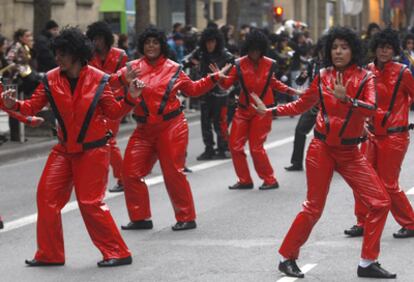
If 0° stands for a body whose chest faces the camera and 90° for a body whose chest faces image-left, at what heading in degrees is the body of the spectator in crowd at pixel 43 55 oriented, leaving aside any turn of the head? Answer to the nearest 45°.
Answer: approximately 270°

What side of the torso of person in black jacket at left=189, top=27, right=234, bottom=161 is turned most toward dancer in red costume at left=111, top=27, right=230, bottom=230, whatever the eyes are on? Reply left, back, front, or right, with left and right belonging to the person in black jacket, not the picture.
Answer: front

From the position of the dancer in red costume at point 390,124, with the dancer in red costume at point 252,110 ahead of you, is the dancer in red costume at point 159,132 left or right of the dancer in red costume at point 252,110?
left

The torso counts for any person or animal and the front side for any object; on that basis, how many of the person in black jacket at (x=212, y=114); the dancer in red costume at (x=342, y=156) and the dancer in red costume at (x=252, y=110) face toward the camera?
3

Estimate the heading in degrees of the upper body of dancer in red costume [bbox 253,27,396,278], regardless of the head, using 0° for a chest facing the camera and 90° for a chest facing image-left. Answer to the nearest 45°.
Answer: approximately 0°
